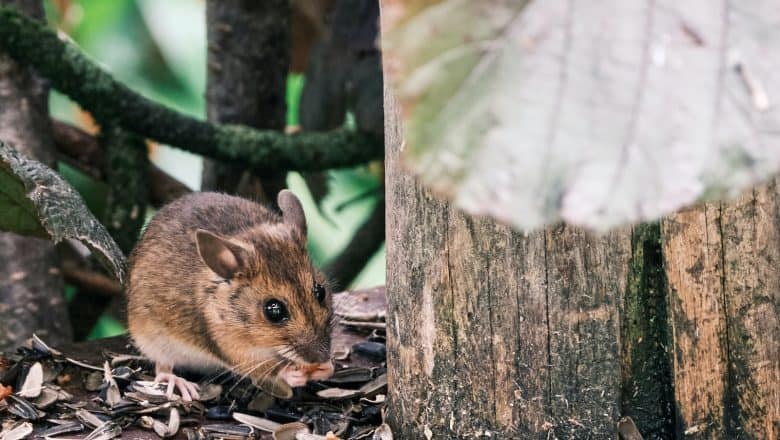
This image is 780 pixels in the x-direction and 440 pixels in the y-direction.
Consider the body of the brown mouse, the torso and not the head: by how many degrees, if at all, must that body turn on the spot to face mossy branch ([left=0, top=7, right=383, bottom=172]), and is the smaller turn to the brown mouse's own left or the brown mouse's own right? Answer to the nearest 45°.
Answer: approximately 135° to the brown mouse's own left

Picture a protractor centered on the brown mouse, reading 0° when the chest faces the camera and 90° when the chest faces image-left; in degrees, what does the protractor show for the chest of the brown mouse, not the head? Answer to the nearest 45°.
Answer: approximately 315°
